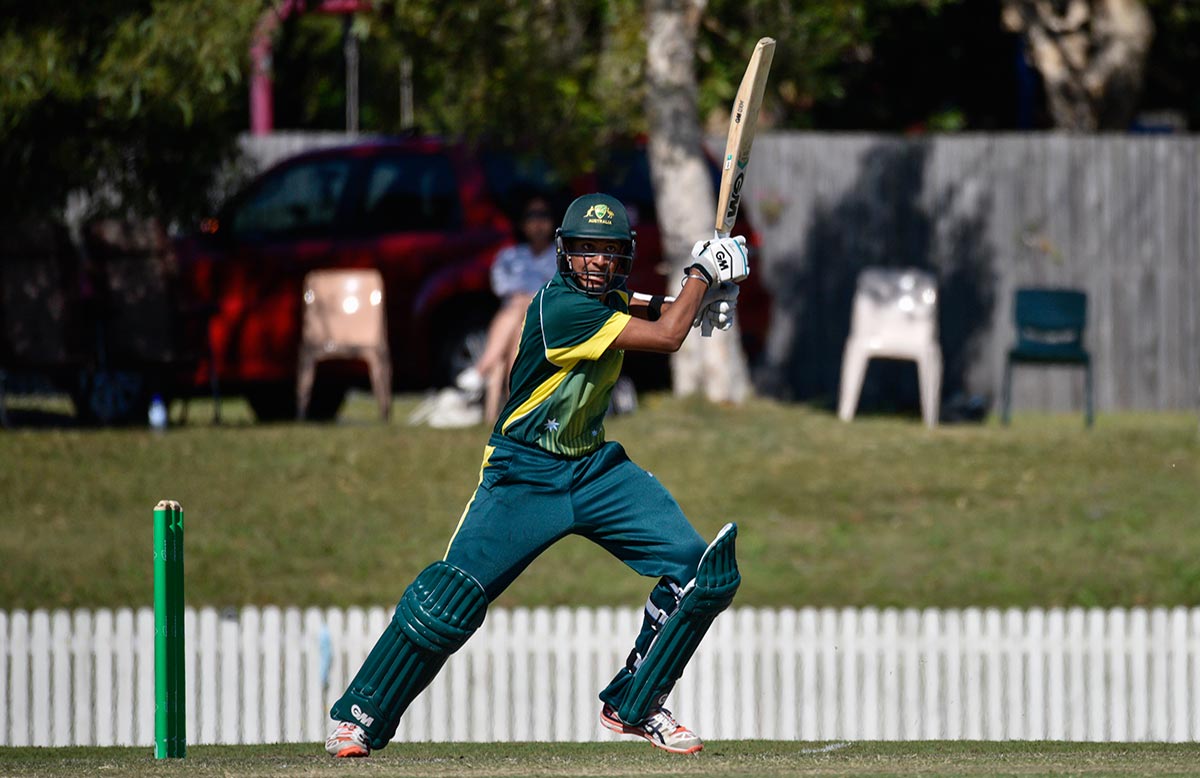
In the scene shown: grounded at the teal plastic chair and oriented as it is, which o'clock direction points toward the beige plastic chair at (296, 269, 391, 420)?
The beige plastic chair is roughly at 2 o'clock from the teal plastic chair.

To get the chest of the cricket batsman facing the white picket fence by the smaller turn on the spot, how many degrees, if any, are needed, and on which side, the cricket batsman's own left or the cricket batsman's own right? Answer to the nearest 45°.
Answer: approximately 135° to the cricket batsman's own left

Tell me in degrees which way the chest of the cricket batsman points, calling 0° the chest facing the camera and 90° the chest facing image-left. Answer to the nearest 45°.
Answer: approximately 315°

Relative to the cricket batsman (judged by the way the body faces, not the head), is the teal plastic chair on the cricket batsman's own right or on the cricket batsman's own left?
on the cricket batsman's own left

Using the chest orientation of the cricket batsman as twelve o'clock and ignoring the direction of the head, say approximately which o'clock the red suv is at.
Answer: The red suv is roughly at 7 o'clock from the cricket batsman.

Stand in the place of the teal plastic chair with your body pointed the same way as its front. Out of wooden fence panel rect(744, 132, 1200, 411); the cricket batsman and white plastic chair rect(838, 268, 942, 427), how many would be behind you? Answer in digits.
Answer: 1

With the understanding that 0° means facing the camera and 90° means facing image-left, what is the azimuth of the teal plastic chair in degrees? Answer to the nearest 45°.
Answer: approximately 0°

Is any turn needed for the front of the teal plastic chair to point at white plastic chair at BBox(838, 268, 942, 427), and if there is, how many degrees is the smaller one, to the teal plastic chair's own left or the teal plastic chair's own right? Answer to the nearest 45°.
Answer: approximately 45° to the teal plastic chair's own right
